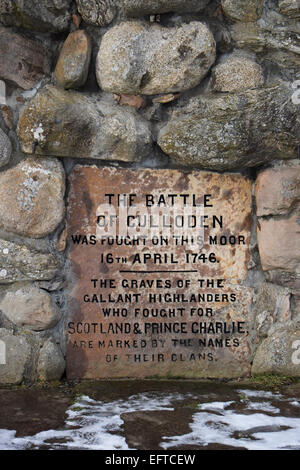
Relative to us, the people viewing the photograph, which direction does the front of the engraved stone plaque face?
facing the viewer
